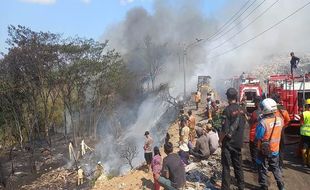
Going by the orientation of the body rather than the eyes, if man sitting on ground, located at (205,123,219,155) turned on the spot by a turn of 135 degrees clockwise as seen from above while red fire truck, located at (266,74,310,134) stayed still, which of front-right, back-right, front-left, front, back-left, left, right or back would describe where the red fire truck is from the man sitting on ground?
front-left

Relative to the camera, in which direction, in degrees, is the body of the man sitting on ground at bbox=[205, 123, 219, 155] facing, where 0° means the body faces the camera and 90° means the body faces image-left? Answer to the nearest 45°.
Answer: approximately 135°

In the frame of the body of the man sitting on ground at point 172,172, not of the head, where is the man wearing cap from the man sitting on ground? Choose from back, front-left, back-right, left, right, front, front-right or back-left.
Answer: front-right

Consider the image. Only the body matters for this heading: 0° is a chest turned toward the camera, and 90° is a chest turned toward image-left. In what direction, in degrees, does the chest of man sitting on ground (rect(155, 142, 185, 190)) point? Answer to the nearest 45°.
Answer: approximately 135°

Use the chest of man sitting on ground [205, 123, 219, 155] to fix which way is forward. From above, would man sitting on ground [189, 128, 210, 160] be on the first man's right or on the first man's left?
on the first man's left

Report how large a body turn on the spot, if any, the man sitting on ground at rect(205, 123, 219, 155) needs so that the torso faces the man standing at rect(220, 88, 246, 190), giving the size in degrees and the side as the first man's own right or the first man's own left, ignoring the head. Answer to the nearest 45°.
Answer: approximately 135° to the first man's own left

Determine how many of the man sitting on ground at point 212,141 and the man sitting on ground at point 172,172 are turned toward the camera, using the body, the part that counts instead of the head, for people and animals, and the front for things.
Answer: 0

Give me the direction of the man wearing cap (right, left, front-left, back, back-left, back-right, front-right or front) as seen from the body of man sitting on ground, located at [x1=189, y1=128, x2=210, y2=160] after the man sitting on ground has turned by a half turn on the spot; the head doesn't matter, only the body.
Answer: right

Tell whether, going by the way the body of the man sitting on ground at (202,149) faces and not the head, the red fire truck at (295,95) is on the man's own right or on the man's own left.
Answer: on the man's own right

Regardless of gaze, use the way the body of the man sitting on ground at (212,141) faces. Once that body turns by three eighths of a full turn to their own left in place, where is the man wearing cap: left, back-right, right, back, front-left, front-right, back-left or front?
front-right
